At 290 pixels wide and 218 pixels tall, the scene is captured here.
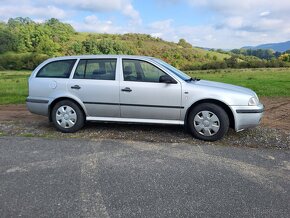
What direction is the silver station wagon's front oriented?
to the viewer's right
